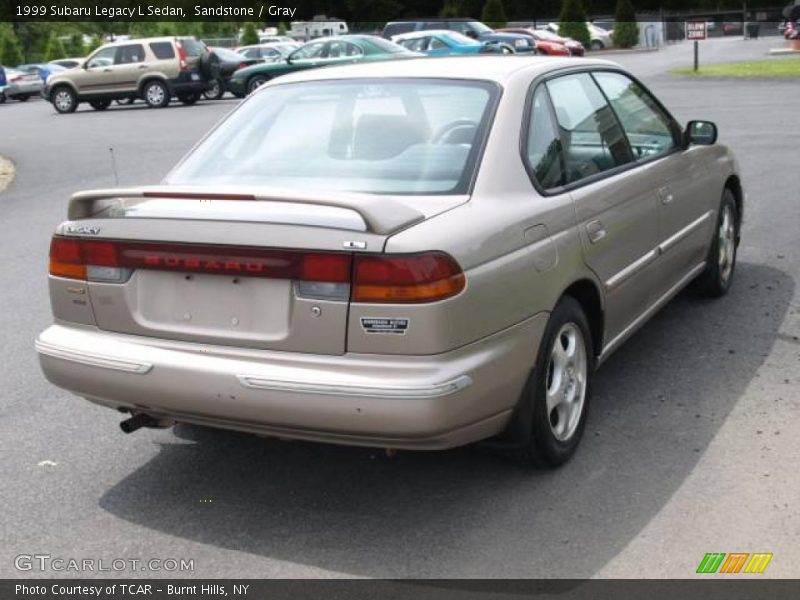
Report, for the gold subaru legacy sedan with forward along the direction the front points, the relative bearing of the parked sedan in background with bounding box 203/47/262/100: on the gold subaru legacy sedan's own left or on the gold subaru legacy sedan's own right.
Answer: on the gold subaru legacy sedan's own left

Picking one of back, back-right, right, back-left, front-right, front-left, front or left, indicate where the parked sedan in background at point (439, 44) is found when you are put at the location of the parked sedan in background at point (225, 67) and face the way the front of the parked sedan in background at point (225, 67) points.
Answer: back-right

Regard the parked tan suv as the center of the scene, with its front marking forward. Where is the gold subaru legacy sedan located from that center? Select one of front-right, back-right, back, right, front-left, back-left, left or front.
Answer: back-left

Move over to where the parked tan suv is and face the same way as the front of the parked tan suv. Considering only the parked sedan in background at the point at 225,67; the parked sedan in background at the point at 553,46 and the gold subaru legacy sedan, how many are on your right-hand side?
2

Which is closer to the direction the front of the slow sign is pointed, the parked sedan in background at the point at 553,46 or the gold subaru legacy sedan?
the gold subaru legacy sedan

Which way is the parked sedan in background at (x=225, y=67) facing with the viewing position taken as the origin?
facing away from the viewer and to the left of the viewer

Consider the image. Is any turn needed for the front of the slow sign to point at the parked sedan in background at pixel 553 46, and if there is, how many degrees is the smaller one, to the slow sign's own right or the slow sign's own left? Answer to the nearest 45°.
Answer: approximately 135° to the slow sign's own right

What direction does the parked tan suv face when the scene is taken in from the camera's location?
facing away from the viewer and to the left of the viewer

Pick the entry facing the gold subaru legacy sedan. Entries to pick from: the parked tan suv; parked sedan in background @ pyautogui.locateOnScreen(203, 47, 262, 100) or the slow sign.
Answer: the slow sign

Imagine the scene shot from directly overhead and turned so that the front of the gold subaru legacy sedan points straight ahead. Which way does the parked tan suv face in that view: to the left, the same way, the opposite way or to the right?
to the left

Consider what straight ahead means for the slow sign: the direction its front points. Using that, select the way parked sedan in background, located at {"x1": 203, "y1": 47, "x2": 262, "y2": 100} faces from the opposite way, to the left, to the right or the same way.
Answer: to the right

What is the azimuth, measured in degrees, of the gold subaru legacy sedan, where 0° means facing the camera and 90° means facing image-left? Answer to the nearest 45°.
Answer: approximately 225°

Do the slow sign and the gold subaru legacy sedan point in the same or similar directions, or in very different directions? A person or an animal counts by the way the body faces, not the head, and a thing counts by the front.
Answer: very different directions

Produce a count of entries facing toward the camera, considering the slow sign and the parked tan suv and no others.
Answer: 1

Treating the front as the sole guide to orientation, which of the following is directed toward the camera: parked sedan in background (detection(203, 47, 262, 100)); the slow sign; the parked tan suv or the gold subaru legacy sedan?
the slow sign

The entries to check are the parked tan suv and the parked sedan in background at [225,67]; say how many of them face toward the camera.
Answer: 0

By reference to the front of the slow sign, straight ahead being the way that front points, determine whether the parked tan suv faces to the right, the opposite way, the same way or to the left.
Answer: to the right
